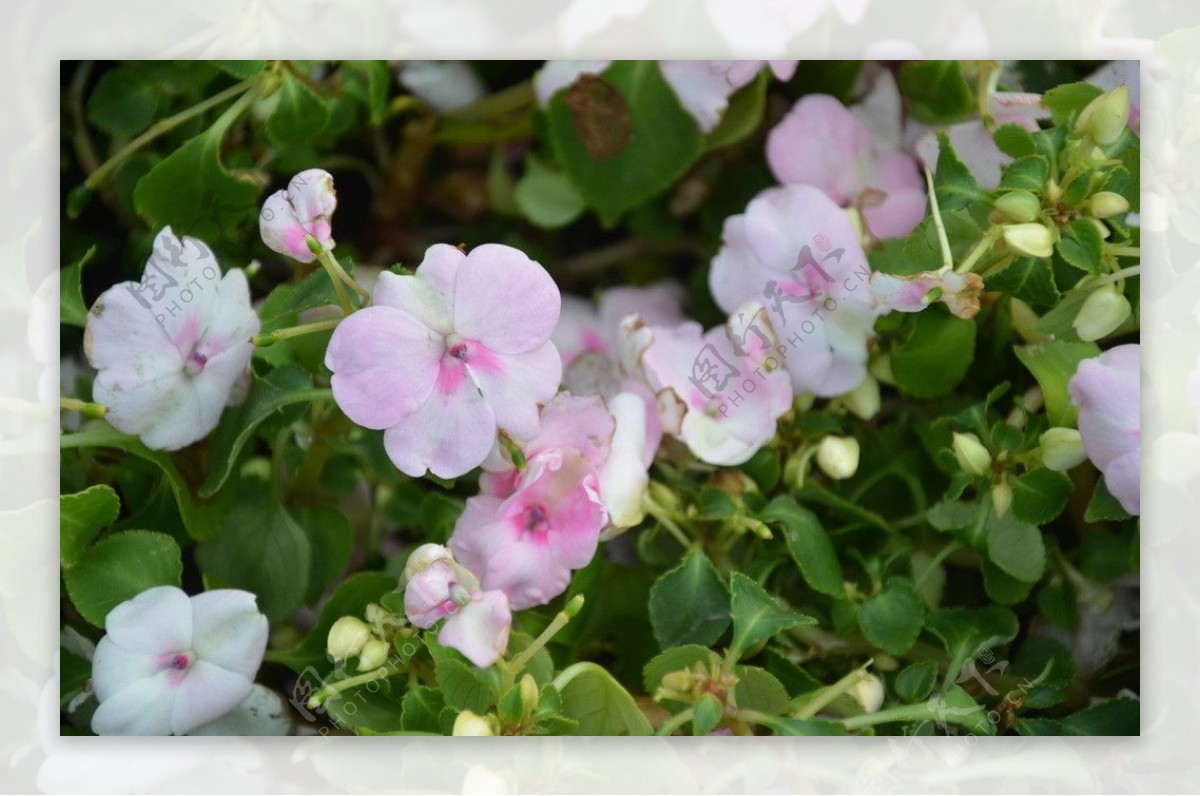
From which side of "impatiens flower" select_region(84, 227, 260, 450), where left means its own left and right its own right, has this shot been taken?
front

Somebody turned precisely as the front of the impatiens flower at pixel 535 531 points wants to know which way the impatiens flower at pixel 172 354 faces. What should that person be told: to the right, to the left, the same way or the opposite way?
the same way

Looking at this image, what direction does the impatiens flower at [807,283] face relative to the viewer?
toward the camera

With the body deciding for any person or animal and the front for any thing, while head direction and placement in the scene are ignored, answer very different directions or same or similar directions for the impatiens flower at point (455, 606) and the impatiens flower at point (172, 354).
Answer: same or similar directions

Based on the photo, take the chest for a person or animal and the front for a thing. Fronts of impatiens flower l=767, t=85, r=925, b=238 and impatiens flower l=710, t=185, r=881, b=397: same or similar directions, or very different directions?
same or similar directions

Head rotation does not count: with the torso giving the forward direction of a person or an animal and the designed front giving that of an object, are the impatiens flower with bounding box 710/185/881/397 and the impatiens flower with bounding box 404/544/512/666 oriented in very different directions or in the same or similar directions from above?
same or similar directions

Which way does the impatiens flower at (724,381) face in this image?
toward the camera

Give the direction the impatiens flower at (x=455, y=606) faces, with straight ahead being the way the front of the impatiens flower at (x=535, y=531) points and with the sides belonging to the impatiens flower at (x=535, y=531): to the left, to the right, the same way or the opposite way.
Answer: the same way
